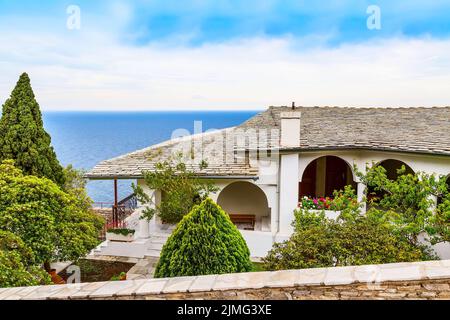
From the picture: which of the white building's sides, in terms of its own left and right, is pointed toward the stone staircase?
right

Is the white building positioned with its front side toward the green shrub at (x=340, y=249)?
yes

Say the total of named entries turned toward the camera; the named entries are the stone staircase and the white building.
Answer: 2

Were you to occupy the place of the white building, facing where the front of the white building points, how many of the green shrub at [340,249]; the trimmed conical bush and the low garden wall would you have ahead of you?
3

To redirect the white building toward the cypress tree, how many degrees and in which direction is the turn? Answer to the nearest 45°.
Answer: approximately 90° to its right

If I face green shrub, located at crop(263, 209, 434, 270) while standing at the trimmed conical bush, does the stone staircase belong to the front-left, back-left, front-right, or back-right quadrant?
back-left

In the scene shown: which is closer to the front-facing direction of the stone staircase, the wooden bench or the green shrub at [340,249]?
the green shrub

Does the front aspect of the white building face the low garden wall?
yes

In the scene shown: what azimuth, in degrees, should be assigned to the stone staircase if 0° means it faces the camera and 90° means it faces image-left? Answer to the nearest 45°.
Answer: approximately 0°

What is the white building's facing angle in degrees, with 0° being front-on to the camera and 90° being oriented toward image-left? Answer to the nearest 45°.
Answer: approximately 0°

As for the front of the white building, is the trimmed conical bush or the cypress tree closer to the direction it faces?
the trimmed conical bush
